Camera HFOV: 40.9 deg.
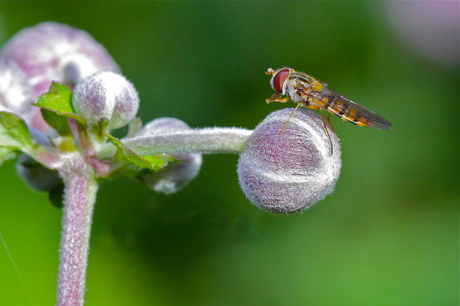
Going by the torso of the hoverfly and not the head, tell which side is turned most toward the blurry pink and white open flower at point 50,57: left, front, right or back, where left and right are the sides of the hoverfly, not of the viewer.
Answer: front

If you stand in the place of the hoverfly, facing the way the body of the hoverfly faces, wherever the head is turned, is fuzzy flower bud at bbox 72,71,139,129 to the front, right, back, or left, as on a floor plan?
front

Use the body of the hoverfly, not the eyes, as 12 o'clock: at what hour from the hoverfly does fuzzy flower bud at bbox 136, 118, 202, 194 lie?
The fuzzy flower bud is roughly at 1 o'clock from the hoverfly.

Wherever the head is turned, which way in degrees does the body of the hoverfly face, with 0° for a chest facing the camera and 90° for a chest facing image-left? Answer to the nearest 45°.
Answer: approximately 90°
